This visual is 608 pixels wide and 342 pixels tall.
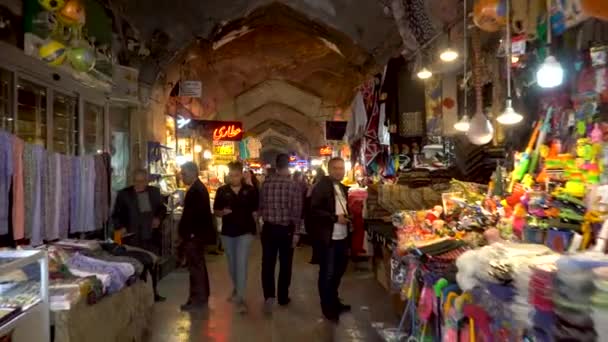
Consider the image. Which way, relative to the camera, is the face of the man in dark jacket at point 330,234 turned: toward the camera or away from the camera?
toward the camera

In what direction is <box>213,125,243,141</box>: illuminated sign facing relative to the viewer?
toward the camera

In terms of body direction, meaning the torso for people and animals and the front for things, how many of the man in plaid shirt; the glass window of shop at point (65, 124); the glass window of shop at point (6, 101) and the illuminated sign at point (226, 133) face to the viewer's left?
0

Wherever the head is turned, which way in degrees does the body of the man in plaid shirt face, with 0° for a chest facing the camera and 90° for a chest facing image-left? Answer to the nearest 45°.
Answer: approximately 180°

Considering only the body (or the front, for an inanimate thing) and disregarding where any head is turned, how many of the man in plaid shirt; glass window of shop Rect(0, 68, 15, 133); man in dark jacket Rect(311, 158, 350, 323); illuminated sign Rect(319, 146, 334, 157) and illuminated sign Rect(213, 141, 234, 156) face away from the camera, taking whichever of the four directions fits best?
1

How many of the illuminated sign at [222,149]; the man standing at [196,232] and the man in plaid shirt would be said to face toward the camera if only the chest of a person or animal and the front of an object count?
1

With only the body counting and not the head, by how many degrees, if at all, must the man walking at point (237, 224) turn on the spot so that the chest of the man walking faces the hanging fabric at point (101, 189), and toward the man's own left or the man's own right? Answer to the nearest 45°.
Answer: approximately 90° to the man's own right

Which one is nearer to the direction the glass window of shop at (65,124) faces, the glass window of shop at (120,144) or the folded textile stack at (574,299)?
the folded textile stack

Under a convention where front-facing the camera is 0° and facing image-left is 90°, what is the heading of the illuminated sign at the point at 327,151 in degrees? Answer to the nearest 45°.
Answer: approximately 0°

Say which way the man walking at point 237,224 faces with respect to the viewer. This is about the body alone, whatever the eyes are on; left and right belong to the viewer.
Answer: facing the viewer

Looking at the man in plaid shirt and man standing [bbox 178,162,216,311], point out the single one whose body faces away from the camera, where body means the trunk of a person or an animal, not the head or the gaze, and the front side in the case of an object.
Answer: the man in plaid shirt

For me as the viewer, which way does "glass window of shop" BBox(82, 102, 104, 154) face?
facing the viewer and to the right of the viewer

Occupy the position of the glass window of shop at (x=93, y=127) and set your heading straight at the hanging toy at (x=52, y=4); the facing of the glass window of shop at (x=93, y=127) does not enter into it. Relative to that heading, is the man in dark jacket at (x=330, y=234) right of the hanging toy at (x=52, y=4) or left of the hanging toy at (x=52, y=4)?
left

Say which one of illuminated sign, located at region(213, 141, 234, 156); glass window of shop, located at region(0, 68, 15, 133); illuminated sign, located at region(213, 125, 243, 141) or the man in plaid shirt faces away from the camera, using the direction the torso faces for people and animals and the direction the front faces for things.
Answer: the man in plaid shirt
